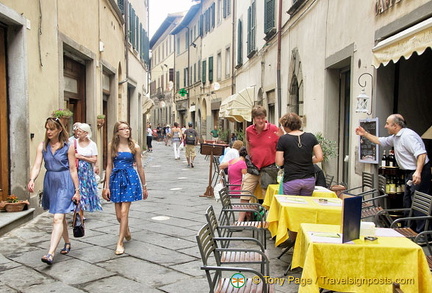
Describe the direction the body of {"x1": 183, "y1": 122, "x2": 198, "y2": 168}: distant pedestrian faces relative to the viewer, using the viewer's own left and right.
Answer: facing away from the viewer

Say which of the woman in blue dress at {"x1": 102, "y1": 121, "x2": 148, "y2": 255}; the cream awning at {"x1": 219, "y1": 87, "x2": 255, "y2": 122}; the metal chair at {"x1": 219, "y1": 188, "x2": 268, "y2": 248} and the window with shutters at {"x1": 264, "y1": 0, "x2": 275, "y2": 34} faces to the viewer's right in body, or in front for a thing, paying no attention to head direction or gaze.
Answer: the metal chair

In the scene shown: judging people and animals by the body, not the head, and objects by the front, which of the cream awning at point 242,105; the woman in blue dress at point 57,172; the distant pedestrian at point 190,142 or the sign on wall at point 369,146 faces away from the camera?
the distant pedestrian

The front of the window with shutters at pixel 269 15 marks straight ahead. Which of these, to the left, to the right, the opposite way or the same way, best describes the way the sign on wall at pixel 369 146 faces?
the same way

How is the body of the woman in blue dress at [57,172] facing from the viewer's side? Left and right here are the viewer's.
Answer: facing the viewer and to the left of the viewer

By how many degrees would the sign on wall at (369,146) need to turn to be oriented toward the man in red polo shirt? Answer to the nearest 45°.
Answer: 0° — it already faces them

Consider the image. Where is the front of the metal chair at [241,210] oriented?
to the viewer's right

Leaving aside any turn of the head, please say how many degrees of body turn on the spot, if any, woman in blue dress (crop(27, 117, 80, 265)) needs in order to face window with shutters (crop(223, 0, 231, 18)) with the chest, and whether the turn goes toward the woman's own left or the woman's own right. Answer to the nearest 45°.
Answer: approximately 180°

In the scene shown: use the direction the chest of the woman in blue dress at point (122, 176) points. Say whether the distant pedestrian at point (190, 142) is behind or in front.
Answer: behind

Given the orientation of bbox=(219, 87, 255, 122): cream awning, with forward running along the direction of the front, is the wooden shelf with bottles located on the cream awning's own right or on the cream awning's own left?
on the cream awning's own left

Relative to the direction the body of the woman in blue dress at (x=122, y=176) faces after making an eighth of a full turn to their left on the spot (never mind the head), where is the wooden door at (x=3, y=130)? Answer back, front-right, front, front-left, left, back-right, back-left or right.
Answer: back

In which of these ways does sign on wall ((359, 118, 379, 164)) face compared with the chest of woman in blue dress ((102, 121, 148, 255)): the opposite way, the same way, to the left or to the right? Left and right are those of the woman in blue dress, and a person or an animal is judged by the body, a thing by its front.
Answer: to the right

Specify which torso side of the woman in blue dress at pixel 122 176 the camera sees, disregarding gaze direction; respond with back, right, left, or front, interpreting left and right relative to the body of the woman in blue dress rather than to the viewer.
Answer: front

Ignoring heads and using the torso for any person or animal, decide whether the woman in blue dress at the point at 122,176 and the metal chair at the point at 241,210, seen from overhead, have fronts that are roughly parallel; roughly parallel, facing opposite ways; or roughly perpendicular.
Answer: roughly perpendicular

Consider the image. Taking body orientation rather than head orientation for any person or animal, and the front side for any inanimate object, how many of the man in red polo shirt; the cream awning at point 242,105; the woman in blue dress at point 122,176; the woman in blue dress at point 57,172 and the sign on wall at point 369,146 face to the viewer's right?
0

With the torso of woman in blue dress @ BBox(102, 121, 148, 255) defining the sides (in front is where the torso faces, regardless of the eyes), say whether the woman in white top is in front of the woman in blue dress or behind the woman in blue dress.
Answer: behind

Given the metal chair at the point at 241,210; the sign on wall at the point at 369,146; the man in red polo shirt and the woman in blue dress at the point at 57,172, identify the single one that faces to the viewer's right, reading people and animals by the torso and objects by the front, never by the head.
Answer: the metal chair

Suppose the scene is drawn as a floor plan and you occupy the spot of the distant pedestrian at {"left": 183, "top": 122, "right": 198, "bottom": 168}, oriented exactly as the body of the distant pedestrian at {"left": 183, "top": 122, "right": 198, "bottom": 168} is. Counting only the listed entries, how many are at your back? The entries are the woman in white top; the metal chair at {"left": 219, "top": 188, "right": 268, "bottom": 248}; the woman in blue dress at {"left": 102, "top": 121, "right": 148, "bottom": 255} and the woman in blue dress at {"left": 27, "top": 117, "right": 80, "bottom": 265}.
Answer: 4

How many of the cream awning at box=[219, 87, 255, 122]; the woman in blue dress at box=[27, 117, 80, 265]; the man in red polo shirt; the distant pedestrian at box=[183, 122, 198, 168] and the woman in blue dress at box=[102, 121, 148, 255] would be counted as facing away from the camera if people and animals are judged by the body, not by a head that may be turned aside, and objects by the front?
1

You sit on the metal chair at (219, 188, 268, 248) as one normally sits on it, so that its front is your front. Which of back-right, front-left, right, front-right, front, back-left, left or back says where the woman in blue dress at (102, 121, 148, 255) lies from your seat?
back

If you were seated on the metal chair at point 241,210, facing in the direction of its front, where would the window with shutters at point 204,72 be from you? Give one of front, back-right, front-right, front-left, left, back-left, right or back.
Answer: left
